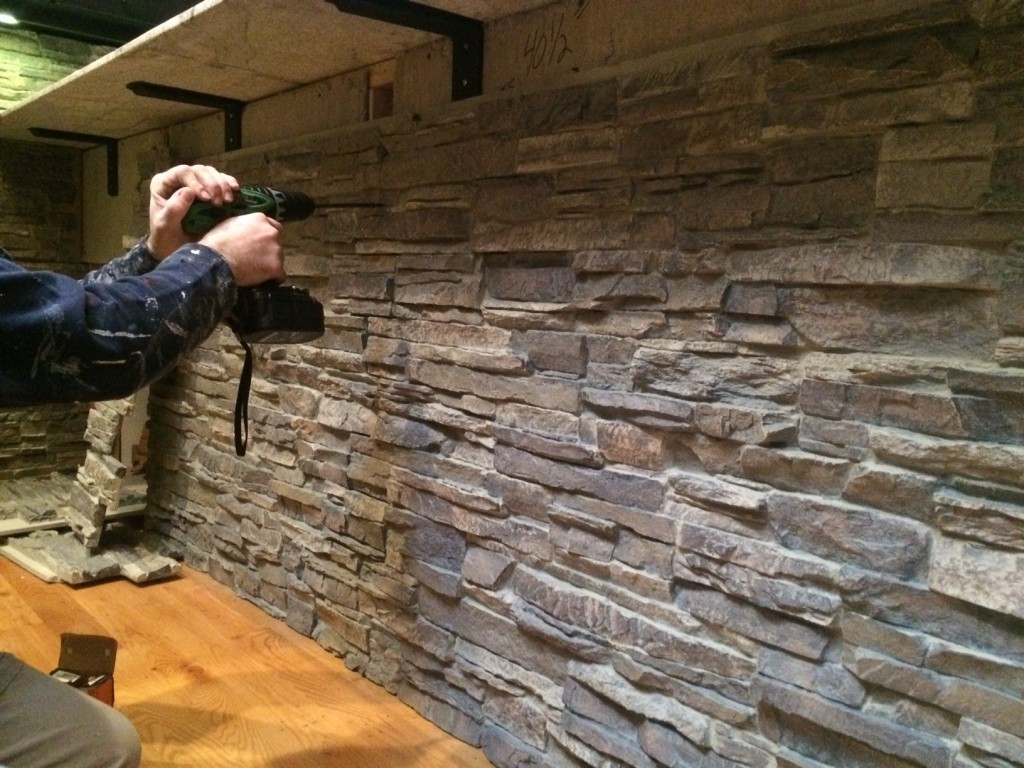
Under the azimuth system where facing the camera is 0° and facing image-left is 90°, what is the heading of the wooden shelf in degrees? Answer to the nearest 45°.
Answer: approximately 45°
